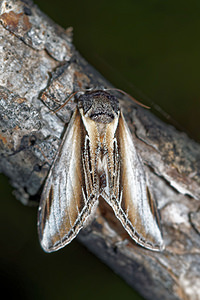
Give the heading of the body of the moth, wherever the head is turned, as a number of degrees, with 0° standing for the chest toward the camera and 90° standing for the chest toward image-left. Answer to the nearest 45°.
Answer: approximately 180°
